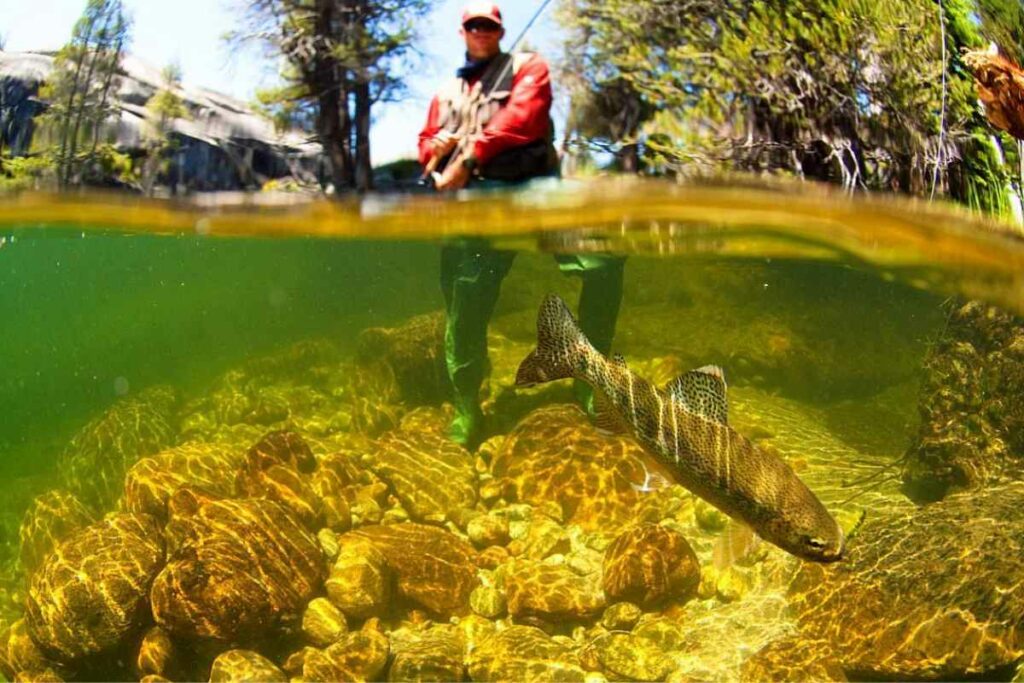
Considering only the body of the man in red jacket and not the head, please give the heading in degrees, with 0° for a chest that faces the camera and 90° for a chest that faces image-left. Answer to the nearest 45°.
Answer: approximately 45°

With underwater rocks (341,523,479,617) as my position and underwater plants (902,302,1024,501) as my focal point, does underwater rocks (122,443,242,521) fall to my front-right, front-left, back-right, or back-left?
back-left

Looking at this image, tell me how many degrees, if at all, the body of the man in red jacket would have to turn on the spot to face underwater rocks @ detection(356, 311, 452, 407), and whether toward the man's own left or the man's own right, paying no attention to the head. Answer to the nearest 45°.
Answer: approximately 135° to the man's own right

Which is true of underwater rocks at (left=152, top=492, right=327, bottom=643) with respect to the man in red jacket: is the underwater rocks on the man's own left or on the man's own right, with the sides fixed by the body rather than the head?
on the man's own right
